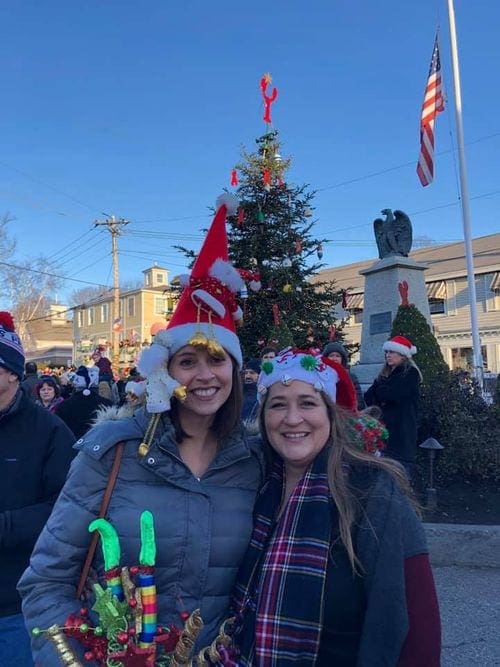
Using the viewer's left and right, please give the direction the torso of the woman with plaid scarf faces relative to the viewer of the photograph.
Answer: facing the viewer and to the left of the viewer

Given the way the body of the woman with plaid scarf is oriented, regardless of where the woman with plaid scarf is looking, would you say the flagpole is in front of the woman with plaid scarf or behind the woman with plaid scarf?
behind

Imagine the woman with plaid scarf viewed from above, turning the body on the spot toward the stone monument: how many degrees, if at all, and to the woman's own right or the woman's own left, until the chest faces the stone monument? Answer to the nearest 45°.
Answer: approximately 135° to the woman's own right

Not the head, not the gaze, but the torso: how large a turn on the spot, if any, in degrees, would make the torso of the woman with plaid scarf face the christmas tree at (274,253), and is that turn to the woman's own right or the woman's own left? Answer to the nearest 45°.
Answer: approximately 135° to the woman's own right

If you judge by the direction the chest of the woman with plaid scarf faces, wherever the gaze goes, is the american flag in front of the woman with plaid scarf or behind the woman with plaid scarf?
behind
